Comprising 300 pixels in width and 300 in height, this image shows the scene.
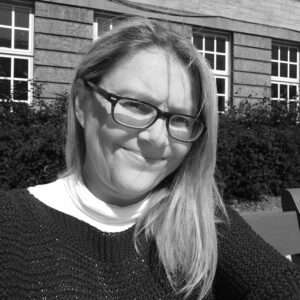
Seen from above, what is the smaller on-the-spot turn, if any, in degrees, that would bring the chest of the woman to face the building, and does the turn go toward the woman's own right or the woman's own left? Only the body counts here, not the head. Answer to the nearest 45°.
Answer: approximately 180°

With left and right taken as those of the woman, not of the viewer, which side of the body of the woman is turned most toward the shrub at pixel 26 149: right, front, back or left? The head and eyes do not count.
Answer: back

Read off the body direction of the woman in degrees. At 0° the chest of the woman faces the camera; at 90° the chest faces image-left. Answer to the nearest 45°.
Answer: approximately 0°
